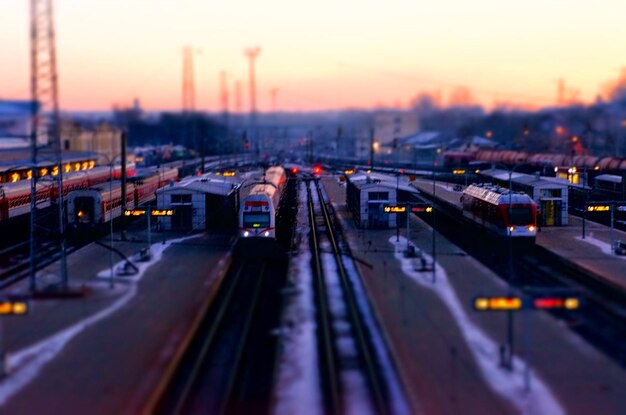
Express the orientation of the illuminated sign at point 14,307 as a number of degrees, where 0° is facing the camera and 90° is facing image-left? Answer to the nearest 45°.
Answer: approximately 0°

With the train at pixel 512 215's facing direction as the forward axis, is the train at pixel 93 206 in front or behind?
behind

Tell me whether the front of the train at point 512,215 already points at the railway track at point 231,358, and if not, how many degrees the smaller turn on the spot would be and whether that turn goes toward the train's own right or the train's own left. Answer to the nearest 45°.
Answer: approximately 45° to the train's own right

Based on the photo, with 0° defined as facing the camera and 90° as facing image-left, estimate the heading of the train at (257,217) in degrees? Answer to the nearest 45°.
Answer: approximately 0°

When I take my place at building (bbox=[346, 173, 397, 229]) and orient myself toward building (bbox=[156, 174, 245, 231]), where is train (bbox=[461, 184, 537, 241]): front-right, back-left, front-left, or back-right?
back-left

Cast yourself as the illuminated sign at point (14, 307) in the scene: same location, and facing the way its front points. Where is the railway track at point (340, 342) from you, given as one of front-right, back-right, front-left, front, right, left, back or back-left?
left

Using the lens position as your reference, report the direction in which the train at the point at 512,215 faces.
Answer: facing the viewer and to the right of the viewer

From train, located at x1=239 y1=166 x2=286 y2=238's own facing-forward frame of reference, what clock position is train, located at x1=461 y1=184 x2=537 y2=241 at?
train, located at x1=461 y1=184 x2=537 y2=241 is roughly at 9 o'clock from train, located at x1=239 y1=166 x2=286 y2=238.

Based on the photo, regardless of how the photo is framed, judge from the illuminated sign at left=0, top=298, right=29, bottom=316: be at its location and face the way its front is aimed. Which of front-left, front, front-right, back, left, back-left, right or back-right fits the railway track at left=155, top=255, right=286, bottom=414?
left
